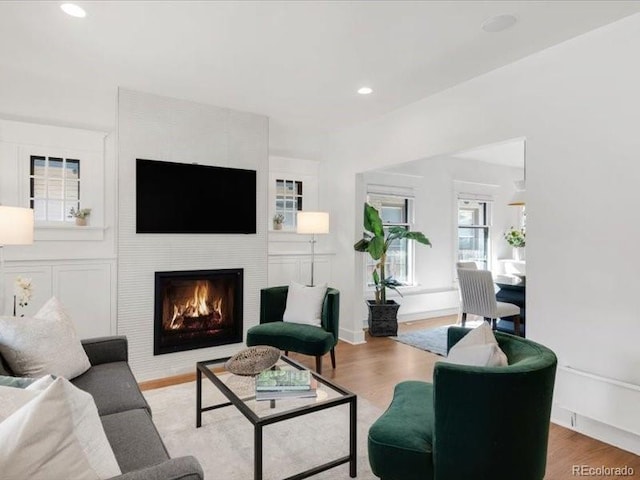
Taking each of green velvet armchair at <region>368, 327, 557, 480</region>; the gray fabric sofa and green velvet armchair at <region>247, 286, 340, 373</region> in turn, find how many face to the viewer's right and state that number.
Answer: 1

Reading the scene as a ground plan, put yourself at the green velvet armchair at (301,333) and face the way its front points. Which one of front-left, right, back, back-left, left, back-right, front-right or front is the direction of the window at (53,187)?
front-right

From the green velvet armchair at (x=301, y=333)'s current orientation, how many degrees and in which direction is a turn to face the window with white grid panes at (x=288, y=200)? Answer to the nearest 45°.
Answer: approximately 135° to its right

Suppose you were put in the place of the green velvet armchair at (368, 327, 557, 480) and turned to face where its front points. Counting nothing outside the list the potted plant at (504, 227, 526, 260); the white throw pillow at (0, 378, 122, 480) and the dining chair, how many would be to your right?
2

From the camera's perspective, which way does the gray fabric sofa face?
to the viewer's right

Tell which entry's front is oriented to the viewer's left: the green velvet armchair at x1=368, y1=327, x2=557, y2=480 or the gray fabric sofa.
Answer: the green velvet armchair

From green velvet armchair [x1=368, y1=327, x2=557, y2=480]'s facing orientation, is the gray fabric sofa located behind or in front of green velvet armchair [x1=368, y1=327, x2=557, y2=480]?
in front

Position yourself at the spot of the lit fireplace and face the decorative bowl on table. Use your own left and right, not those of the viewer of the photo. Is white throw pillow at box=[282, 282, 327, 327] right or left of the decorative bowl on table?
left

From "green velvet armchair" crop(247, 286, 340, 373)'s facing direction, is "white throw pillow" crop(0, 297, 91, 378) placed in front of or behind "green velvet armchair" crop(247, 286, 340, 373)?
in front

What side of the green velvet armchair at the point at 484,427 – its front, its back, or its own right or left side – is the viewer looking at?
left

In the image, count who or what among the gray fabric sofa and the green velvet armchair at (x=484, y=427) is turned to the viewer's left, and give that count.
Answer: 1

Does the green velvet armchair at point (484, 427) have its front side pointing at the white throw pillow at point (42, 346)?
yes
